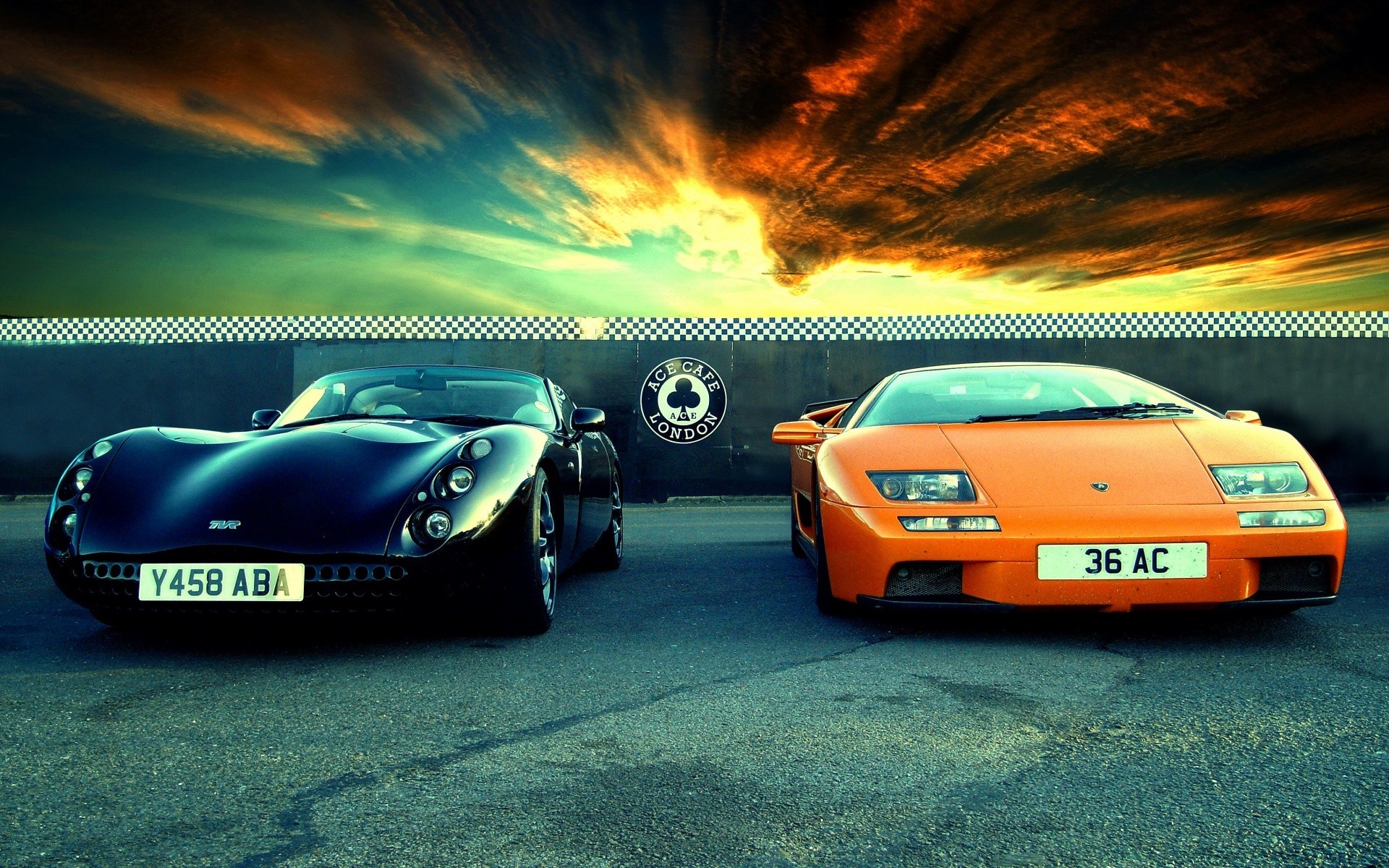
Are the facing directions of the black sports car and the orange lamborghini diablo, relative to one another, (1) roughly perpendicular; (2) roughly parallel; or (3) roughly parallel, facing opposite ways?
roughly parallel

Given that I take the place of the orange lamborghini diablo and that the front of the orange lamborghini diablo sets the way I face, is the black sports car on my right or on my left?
on my right

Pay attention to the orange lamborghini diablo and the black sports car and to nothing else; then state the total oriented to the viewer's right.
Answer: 0

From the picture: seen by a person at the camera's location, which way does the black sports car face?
facing the viewer and to the left of the viewer

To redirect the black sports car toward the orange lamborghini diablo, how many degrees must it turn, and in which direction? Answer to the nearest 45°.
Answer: approximately 135° to its left

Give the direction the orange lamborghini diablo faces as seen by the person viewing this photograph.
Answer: facing the viewer
